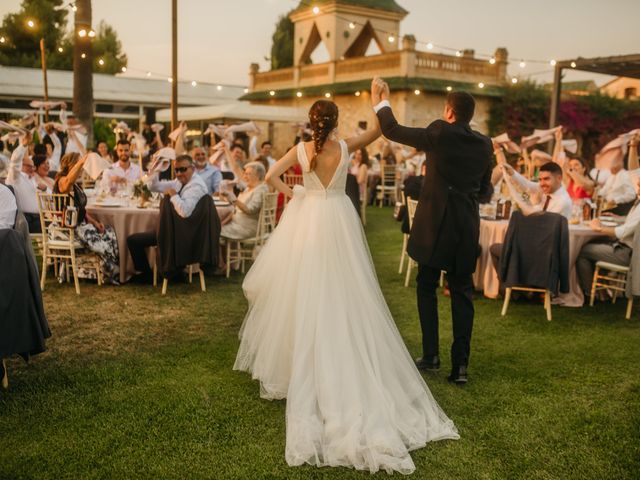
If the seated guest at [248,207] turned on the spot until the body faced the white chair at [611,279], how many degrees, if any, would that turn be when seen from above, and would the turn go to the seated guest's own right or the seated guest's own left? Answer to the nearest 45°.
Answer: approximately 135° to the seated guest's own left

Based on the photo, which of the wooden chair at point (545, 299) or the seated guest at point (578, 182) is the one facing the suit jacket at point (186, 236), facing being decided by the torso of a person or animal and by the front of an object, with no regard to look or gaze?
the seated guest

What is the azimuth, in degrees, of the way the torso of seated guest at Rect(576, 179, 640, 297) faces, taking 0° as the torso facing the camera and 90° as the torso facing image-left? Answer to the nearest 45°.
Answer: approximately 90°

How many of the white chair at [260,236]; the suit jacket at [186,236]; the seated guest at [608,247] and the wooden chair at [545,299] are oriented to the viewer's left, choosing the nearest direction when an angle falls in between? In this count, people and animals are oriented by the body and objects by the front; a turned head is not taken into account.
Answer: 2

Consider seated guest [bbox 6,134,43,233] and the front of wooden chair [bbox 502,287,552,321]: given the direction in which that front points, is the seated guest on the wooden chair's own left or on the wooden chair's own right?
on the wooden chair's own left

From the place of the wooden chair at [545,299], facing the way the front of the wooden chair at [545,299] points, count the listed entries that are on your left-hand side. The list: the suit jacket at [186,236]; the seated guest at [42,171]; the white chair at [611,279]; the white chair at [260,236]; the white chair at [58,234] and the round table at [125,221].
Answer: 5

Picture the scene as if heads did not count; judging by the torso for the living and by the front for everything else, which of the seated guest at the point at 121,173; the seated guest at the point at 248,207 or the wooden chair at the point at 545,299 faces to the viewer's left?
the seated guest at the point at 248,207

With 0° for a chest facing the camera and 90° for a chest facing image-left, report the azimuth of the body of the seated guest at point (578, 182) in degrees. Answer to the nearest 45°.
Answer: approximately 45°

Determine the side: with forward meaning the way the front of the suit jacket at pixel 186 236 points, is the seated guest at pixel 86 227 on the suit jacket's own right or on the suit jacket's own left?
on the suit jacket's own left

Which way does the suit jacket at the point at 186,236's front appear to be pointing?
away from the camera

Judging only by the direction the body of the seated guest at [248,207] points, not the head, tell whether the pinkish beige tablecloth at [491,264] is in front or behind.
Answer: behind

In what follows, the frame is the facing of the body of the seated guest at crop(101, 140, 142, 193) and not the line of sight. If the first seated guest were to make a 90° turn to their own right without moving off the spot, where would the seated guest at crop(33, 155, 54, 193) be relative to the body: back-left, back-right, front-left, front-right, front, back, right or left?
front

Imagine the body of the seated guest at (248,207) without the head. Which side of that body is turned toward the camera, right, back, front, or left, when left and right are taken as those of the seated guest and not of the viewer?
left
